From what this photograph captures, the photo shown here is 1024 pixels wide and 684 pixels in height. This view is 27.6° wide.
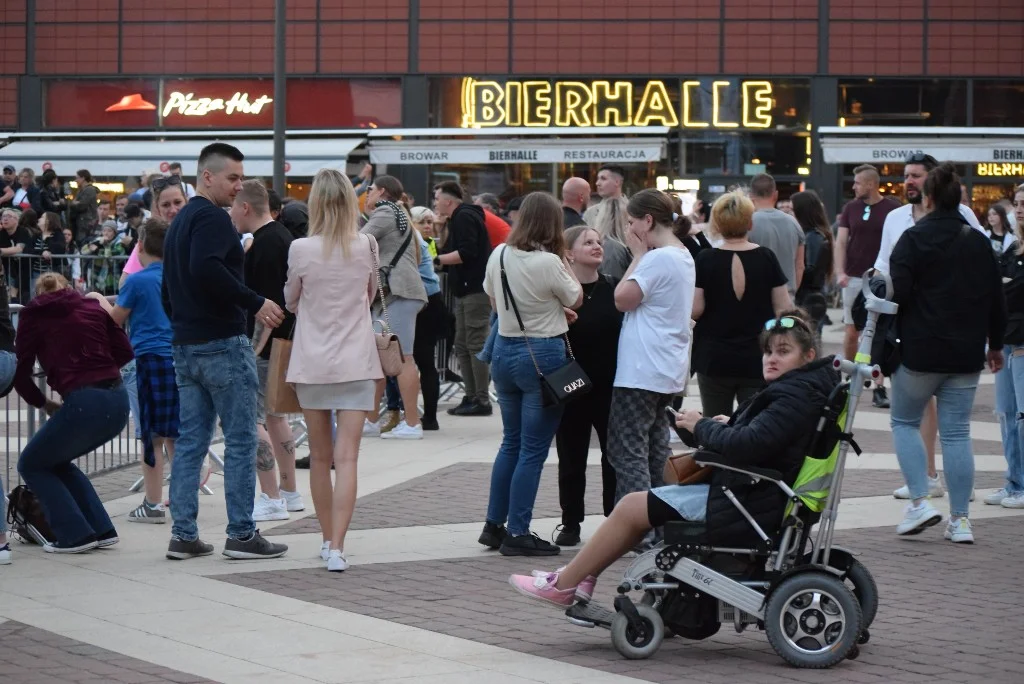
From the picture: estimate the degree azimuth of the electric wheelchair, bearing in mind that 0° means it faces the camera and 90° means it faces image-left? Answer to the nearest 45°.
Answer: approximately 90°

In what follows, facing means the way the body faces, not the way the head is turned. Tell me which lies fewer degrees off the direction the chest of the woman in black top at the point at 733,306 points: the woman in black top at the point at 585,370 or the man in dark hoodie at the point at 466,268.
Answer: the man in dark hoodie

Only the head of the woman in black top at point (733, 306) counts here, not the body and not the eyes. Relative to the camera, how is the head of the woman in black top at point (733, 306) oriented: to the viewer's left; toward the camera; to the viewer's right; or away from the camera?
away from the camera

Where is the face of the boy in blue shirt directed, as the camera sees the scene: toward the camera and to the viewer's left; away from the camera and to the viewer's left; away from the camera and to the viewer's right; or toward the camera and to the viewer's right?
away from the camera and to the viewer's left

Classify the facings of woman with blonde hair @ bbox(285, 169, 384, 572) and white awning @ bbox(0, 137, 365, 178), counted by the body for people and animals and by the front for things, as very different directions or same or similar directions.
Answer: very different directions

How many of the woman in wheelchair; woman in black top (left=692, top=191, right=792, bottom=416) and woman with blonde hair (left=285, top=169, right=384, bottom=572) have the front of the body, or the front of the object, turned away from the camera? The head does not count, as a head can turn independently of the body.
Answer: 2

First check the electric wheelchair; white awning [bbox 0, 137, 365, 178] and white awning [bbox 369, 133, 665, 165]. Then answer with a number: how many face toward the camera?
2

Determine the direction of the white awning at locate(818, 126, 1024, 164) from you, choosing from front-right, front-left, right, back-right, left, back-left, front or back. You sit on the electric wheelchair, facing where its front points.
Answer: right

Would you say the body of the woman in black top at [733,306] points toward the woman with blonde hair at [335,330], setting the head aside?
no

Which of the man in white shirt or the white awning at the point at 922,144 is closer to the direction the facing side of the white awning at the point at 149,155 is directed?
the man in white shirt

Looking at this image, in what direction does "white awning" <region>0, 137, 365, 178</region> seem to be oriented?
toward the camera

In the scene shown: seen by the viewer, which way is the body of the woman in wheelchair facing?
to the viewer's left

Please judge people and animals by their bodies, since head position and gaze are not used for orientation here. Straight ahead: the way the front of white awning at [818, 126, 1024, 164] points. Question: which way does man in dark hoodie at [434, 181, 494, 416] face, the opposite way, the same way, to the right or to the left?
to the right

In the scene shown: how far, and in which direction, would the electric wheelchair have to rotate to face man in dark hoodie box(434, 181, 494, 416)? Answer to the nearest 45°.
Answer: approximately 90° to its right

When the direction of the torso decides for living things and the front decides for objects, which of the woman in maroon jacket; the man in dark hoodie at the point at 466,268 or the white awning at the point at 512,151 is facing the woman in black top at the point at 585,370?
the white awning

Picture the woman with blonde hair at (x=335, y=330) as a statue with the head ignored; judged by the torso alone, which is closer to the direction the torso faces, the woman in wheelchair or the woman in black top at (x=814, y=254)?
the woman in black top

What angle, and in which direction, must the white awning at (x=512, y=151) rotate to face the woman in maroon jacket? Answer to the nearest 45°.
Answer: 0° — it already faces them

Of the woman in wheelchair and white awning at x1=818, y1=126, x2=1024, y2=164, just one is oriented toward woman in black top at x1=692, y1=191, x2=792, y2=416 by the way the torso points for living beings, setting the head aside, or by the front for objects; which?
the white awning

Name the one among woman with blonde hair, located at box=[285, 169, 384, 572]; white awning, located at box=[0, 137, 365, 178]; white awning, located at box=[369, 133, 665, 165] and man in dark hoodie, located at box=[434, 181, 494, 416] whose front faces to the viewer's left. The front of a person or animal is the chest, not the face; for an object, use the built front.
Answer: the man in dark hoodie

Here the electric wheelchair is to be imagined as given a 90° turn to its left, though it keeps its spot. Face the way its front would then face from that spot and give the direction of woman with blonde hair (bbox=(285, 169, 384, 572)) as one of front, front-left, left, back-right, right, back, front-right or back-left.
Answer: back-right
